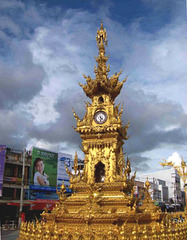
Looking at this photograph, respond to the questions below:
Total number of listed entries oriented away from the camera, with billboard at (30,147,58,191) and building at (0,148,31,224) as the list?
0

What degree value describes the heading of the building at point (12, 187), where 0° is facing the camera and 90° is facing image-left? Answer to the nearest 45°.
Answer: approximately 315°

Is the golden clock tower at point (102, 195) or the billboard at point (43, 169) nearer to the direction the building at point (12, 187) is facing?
the golden clock tower

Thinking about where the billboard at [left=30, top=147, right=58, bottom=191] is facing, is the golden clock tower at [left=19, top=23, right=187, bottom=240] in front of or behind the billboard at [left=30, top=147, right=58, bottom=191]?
in front

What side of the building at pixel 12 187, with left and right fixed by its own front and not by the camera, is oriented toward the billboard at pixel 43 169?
left

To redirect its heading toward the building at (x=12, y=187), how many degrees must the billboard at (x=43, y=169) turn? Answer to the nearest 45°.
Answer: approximately 90° to its right

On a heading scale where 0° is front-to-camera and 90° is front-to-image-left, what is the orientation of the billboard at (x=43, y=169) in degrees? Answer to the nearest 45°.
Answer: approximately 315°
